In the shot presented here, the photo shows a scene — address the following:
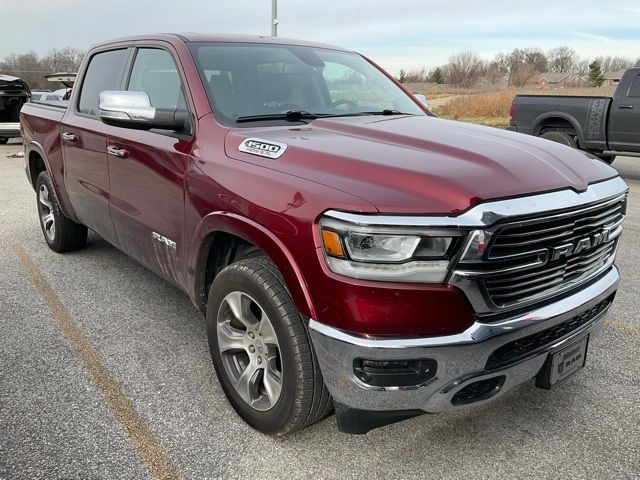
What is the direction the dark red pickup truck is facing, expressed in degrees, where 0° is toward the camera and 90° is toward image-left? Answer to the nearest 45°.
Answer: approximately 315°

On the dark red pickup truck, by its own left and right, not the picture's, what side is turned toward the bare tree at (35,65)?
back
